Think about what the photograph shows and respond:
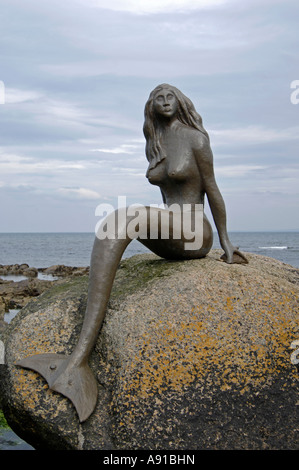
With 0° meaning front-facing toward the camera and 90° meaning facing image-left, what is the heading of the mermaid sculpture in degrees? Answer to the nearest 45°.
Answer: approximately 45°
